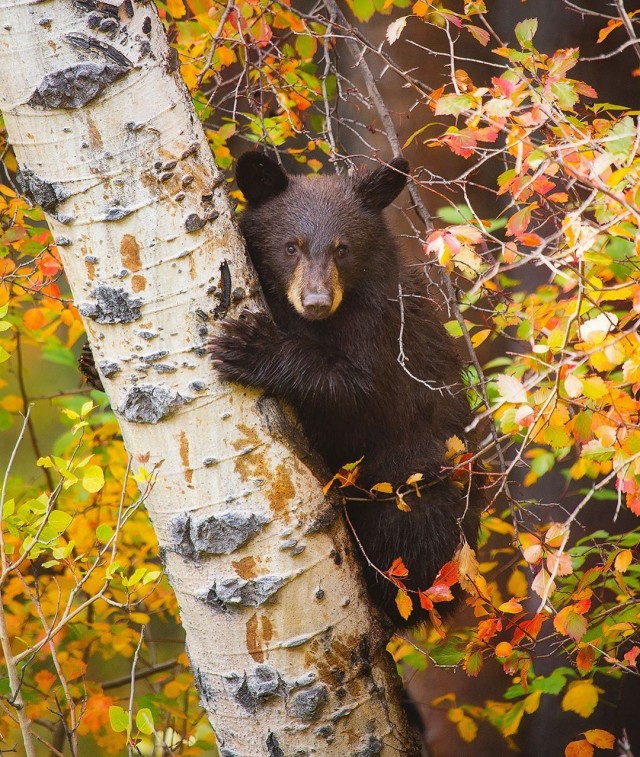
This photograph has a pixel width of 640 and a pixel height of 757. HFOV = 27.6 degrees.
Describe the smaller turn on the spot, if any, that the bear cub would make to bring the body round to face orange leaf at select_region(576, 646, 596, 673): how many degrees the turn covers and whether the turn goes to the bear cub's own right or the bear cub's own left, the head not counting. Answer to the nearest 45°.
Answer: approximately 45° to the bear cub's own left

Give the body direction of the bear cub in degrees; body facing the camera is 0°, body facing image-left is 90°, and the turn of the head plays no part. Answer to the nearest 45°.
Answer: approximately 45°

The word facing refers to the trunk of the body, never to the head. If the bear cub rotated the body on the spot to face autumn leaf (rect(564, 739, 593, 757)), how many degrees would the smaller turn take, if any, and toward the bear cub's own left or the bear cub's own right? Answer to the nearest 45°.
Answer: approximately 45° to the bear cub's own left
